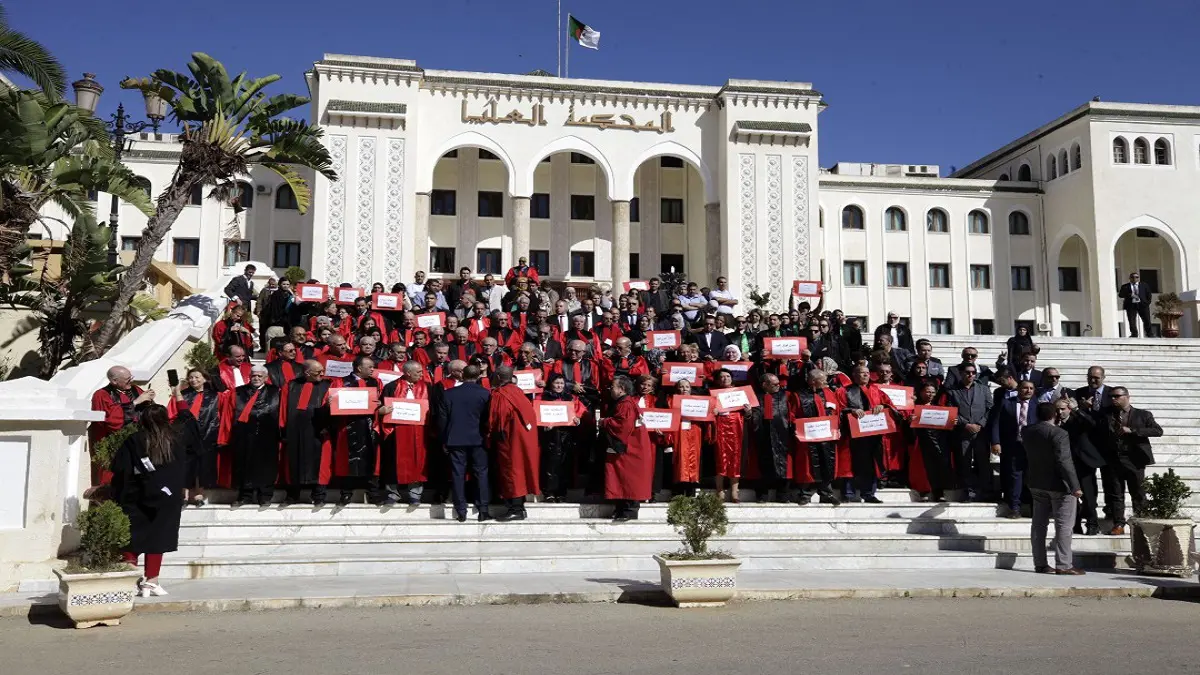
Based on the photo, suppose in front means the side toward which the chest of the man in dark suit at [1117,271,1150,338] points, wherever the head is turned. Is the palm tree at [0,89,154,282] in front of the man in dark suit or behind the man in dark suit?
in front

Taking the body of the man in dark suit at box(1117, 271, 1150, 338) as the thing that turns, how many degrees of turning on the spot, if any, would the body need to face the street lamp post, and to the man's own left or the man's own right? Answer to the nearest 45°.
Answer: approximately 45° to the man's own right

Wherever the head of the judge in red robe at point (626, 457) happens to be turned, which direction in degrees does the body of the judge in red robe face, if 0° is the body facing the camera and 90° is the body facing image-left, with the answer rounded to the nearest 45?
approximately 90°

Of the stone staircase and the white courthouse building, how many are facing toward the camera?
2

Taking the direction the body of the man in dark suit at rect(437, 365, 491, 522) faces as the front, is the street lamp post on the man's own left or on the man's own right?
on the man's own left

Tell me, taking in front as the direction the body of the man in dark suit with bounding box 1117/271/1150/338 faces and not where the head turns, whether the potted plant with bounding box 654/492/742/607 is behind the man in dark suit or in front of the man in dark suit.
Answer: in front

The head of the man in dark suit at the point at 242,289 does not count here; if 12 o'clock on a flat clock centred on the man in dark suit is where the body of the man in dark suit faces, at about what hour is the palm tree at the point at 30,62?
The palm tree is roughly at 3 o'clock from the man in dark suit.

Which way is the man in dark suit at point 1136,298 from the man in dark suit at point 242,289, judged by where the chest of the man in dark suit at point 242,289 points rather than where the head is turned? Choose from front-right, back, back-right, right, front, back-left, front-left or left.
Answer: front-left

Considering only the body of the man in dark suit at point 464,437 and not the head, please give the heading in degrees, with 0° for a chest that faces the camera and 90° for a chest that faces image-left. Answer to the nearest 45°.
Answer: approximately 180°

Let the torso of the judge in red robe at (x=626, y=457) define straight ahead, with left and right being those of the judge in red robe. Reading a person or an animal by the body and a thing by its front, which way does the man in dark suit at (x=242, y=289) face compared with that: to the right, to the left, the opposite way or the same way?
the opposite way

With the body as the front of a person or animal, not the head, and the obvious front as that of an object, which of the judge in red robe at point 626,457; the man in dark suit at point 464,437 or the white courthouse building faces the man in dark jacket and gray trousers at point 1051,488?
the white courthouse building

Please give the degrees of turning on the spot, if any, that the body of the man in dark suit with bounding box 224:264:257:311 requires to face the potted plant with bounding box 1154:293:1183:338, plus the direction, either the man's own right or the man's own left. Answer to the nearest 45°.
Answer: approximately 45° to the man's own left

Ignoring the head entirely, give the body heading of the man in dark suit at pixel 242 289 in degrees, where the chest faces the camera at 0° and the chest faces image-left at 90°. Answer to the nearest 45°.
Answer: approximately 315°

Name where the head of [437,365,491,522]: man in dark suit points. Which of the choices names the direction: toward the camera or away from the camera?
away from the camera

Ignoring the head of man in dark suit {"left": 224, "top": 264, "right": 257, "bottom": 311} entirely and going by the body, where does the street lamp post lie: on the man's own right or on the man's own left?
on the man's own right
